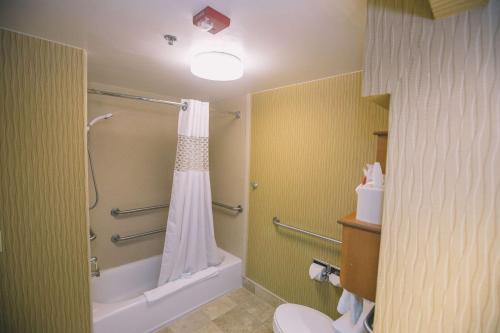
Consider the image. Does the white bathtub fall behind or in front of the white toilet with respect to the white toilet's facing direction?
in front

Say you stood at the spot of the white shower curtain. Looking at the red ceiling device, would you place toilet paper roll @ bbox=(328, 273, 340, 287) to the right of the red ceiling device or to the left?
left

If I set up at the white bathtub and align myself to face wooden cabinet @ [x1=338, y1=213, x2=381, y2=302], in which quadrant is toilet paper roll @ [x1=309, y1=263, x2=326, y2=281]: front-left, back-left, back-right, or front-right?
front-left

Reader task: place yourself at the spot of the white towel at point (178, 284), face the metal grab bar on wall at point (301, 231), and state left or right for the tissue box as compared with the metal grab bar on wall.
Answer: right

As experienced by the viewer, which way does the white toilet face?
facing away from the viewer and to the left of the viewer
